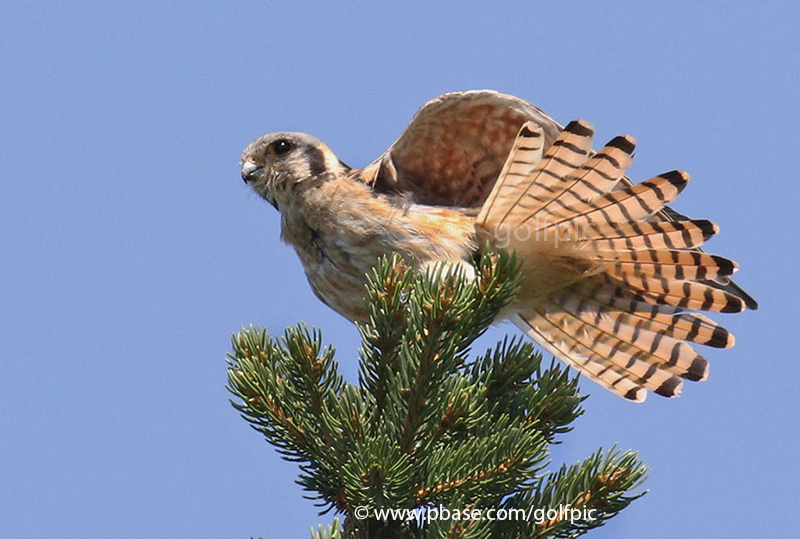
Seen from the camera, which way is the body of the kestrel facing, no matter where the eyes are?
to the viewer's left
